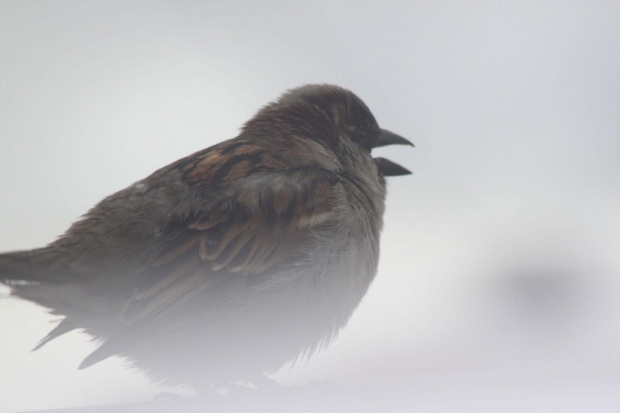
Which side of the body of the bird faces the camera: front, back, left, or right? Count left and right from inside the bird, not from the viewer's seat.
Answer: right
